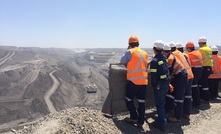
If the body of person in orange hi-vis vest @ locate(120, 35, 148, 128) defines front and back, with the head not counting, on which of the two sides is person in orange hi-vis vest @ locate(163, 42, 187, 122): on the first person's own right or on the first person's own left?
on the first person's own right

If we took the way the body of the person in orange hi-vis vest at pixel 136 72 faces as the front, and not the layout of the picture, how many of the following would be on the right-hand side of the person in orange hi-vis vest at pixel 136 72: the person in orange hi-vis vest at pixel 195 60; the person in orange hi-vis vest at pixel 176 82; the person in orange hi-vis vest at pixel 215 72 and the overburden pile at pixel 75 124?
3

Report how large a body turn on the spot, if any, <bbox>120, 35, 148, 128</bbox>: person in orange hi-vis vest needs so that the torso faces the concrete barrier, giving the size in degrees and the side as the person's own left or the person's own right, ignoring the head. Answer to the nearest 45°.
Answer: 0° — they already face it

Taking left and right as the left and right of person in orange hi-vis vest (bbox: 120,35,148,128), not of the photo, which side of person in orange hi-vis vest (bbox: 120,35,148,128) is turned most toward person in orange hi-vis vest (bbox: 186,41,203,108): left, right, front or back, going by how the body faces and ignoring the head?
right

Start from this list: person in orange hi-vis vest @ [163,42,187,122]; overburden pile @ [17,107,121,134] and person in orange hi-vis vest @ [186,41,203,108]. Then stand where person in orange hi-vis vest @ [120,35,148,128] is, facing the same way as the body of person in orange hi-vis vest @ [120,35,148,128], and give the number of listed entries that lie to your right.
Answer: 2

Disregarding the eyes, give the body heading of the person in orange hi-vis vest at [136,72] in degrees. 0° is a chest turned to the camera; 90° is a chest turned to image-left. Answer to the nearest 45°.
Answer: approximately 135°

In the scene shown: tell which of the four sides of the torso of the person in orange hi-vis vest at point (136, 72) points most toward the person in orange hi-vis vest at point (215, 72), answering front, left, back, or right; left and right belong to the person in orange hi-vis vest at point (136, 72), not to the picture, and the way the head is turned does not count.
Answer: right
